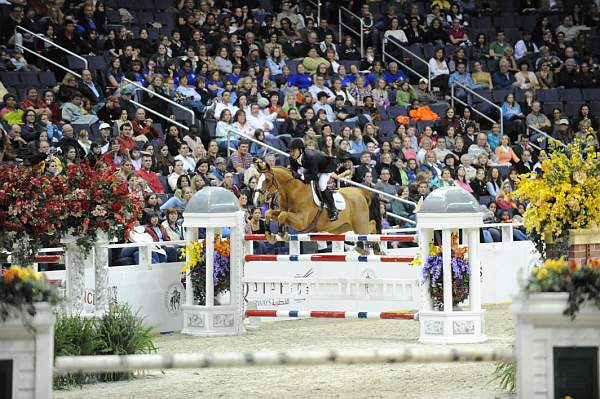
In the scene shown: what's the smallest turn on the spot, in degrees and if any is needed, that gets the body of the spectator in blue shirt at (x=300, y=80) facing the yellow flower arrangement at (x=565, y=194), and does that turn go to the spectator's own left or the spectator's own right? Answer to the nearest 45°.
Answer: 0° — they already face it

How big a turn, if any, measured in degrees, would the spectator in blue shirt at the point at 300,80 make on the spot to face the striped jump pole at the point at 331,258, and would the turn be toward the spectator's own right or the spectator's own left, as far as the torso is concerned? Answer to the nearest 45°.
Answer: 0° — they already face it

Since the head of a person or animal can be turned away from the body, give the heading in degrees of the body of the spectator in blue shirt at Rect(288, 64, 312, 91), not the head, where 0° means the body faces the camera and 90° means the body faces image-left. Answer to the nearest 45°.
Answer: approximately 0°

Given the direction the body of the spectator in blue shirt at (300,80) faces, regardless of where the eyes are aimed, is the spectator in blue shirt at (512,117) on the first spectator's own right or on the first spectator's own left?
on the first spectator's own left

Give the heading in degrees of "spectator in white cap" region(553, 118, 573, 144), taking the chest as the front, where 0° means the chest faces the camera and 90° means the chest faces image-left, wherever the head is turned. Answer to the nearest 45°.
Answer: approximately 45°

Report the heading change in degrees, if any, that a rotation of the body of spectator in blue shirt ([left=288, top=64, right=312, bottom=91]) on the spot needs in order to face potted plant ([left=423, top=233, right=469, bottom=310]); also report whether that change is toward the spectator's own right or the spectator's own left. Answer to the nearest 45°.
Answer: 0° — they already face it

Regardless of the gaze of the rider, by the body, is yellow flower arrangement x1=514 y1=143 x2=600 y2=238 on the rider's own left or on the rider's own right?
on the rider's own left

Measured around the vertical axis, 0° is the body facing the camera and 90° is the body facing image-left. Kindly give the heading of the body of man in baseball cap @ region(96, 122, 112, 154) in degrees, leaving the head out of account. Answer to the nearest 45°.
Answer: approximately 315°

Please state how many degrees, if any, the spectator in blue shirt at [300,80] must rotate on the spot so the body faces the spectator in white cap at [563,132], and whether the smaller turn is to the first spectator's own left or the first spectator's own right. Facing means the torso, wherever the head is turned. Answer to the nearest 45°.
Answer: approximately 90° to the first spectator's own left

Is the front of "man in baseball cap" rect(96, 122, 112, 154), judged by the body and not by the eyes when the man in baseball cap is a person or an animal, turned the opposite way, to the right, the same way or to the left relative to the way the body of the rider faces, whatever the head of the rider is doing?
to the left
